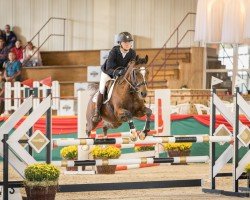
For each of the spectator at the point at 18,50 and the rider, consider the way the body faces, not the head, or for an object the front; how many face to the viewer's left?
0

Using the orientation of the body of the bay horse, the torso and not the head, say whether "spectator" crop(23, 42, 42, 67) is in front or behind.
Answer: behind

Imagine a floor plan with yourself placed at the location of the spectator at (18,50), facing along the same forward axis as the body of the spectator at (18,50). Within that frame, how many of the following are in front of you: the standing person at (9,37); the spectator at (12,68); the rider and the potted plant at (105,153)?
3

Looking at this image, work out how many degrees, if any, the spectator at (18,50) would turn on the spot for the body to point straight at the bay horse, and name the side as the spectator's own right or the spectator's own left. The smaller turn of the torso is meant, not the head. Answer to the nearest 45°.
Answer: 0° — they already face it

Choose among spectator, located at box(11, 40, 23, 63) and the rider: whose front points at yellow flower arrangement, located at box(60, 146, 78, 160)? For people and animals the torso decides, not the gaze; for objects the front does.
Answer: the spectator

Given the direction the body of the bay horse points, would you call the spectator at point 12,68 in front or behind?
behind

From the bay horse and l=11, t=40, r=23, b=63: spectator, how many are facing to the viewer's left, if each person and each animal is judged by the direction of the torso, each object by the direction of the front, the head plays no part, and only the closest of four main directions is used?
0

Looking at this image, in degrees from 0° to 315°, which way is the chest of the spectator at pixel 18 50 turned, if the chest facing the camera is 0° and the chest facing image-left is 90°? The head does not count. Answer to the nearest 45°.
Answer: approximately 0°

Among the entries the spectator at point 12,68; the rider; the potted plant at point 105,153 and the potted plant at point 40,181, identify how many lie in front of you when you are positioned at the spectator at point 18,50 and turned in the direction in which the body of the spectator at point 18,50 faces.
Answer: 4

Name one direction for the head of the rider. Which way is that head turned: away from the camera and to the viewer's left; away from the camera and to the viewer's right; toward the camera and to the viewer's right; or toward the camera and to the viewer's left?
toward the camera and to the viewer's right

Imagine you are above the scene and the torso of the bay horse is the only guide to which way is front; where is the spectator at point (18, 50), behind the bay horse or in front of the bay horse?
behind

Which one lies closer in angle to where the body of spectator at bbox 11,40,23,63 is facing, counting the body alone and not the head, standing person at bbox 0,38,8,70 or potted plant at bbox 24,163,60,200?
the potted plant
